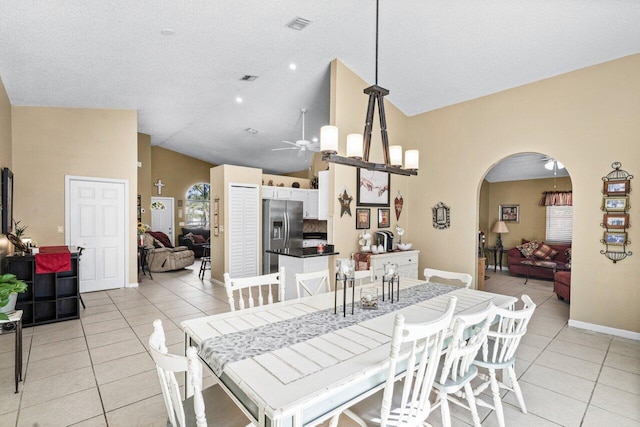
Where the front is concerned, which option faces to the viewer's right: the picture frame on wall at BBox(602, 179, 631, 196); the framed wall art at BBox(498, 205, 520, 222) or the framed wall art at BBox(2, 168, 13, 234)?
the framed wall art at BBox(2, 168, 13, 234)

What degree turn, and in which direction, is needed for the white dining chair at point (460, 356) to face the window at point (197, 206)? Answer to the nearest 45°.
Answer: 0° — it already faces it

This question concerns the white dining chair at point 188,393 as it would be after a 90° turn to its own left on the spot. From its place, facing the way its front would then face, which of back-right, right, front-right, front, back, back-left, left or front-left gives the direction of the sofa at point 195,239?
front-right

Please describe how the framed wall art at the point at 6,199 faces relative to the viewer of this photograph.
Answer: facing to the right of the viewer

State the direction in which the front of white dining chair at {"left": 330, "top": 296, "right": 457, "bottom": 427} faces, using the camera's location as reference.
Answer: facing away from the viewer and to the left of the viewer

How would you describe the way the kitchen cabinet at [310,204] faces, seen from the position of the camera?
facing the viewer and to the right of the viewer

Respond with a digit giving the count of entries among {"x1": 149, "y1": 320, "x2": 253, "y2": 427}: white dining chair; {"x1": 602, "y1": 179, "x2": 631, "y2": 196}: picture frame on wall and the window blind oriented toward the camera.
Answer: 2

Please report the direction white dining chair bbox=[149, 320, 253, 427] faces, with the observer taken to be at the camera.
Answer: facing away from the viewer and to the right of the viewer

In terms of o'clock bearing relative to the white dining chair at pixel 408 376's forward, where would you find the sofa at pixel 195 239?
The sofa is roughly at 12 o'clock from the white dining chair.

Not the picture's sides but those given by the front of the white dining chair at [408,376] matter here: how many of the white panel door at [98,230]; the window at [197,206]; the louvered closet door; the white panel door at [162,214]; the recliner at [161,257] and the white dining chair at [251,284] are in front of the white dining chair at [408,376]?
6

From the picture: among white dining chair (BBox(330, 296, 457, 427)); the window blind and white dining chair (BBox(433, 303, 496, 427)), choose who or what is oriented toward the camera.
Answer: the window blind

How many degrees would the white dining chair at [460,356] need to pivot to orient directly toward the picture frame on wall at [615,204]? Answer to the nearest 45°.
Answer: approximately 90° to its right

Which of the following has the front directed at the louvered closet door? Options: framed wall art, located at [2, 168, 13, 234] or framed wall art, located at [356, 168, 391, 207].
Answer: framed wall art, located at [2, 168, 13, 234]

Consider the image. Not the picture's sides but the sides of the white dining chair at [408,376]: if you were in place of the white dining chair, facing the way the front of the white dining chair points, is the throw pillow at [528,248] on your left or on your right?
on your right
